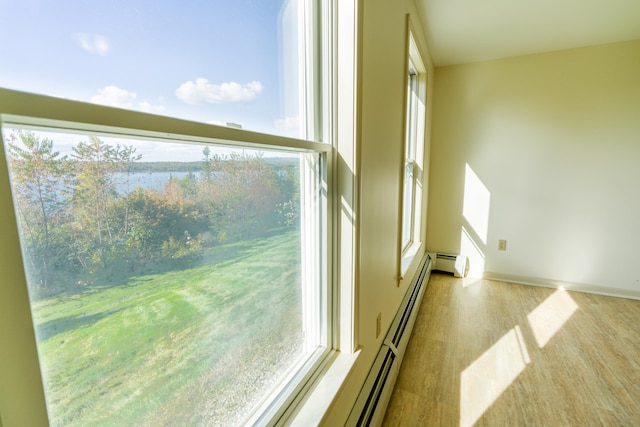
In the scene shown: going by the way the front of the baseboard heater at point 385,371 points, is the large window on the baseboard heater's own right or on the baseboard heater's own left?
on the baseboard heater's own right

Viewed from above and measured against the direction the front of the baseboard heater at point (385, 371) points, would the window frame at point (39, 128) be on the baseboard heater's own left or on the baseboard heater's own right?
on the baseboard heater's own right

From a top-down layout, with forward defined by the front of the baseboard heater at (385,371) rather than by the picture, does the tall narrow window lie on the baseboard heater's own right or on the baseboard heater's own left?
on the baseboard heater's own left

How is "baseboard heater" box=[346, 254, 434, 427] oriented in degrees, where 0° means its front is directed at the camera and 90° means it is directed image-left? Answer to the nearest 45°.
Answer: approximately 270°

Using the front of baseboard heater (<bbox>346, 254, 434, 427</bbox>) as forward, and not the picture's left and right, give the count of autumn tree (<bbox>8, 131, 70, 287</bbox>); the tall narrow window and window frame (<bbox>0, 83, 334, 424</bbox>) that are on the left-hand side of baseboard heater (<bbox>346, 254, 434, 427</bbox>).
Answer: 1
